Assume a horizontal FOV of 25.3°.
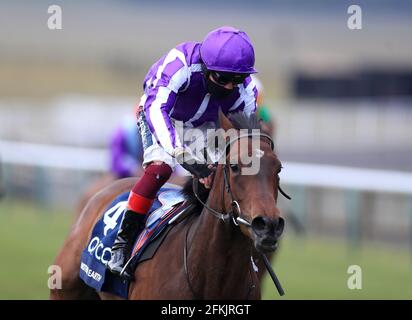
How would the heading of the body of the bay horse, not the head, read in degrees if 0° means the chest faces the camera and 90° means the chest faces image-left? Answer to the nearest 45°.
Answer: approximately 315°

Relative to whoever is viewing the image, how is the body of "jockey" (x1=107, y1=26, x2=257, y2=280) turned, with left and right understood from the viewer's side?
facing the viewer and to the right of the viewer
